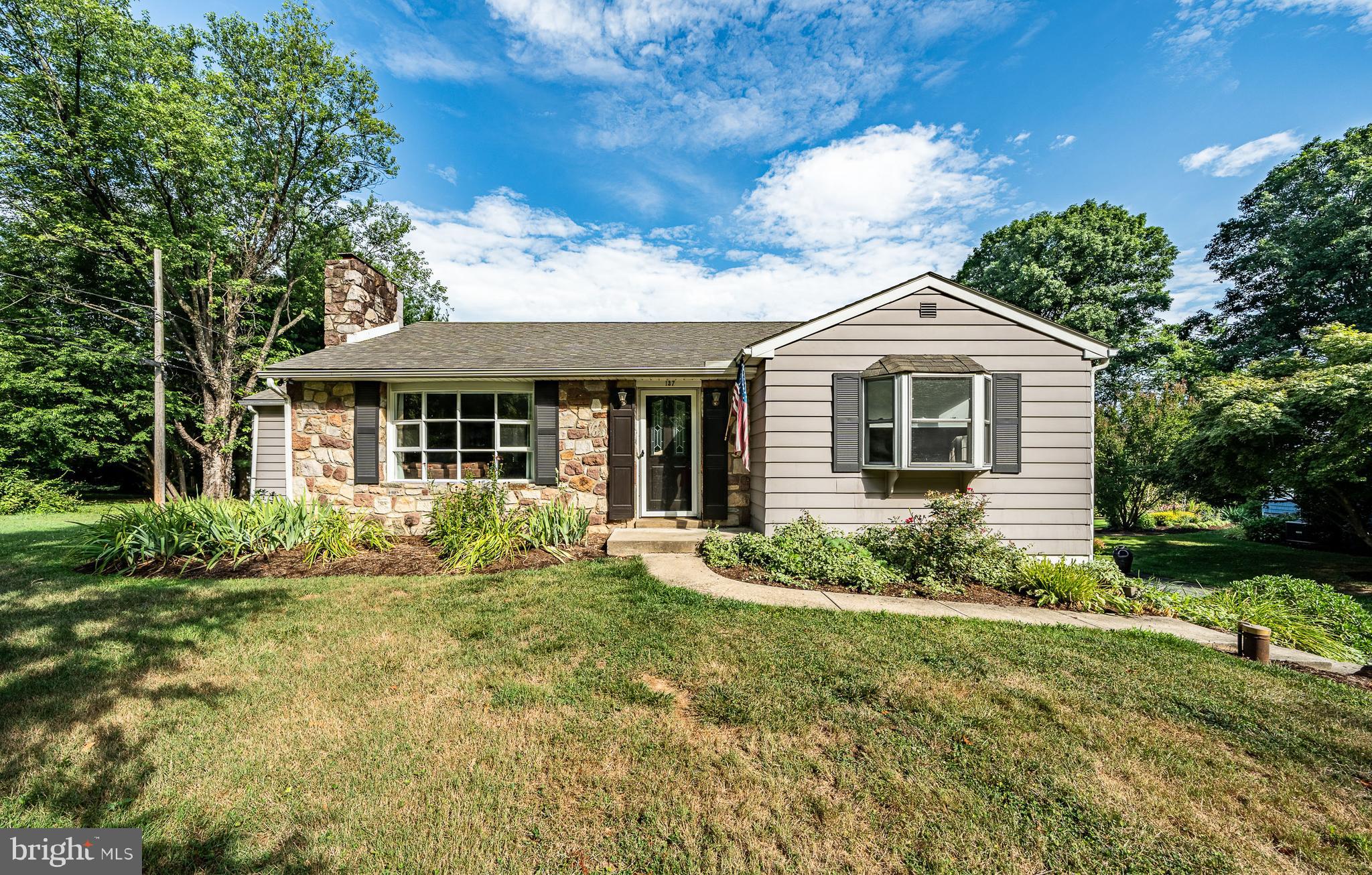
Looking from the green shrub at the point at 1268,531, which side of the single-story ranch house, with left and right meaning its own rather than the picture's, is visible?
left

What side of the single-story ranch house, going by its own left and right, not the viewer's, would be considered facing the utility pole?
right

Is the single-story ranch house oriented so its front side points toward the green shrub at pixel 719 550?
yes

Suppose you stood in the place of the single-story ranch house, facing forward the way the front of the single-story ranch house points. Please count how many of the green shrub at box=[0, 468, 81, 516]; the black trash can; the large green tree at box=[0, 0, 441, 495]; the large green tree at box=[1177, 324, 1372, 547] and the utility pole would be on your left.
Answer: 2

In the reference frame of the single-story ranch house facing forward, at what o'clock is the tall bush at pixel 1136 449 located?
The tall bush is roughly at 8 o'clock from the single-story ranch house.

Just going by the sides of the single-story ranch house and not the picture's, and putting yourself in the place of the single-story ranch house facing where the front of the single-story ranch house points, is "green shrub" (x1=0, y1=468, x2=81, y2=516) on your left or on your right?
on your right

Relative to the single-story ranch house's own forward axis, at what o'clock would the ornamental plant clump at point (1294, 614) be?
The ornamental plant clump is roughly at 10 o'clock from the single-story ranch house.

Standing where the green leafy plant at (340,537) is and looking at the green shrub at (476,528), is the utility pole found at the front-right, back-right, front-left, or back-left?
back-left

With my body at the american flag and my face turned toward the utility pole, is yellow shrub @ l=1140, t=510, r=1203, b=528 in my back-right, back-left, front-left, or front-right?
back-right

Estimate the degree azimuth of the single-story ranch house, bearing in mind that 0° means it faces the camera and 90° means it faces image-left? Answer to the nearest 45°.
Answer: approximately 0°
